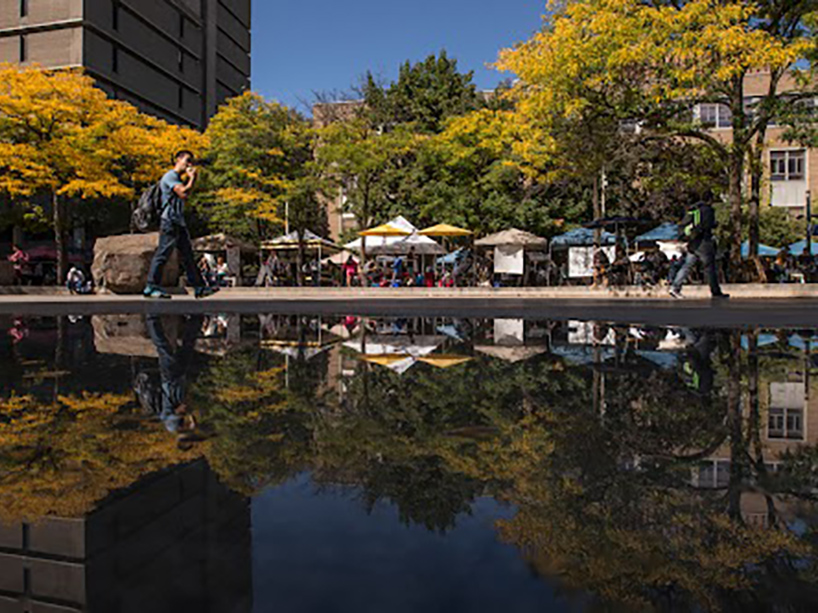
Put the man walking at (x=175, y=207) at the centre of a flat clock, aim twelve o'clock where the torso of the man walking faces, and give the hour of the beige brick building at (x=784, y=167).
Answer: The beige brick building is roughly at 11 o'clock from the man walking.

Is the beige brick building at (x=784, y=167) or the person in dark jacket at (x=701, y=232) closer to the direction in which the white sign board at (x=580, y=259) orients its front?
the person in dark jacket

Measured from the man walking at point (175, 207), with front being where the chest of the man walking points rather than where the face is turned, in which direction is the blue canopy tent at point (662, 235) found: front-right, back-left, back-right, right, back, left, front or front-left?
front-left

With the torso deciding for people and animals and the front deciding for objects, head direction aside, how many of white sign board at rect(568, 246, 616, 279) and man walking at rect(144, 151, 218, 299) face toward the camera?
1

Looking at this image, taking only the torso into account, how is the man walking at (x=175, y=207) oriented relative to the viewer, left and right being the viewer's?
facing to the right of the viewer

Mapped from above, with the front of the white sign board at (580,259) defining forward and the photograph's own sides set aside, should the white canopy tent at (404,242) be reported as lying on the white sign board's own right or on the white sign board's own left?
on the white sign board's own right

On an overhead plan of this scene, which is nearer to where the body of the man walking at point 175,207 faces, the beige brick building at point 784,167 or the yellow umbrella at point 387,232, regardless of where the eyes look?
the beige brick building

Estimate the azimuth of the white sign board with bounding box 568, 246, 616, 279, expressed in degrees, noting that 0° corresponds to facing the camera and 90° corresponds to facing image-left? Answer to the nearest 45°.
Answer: approximately 0°

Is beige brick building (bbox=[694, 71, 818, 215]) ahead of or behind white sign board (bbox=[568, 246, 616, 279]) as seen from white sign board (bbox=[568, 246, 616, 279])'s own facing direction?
behind

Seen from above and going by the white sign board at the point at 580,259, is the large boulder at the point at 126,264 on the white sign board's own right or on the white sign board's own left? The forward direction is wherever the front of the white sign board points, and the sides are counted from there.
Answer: on the white sign board's own right

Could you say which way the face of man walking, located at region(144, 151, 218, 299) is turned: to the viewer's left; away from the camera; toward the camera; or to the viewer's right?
to the viewer's right
